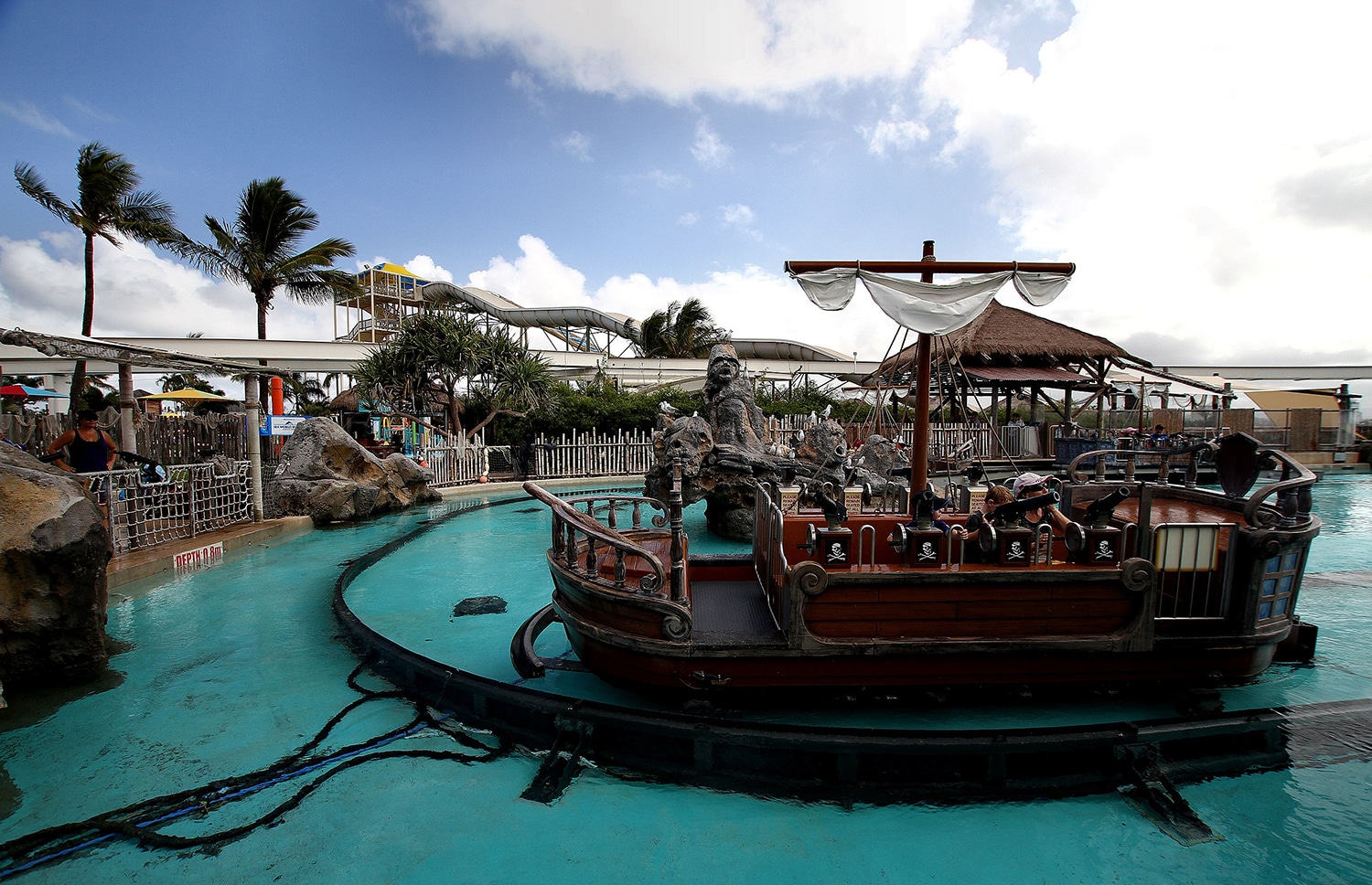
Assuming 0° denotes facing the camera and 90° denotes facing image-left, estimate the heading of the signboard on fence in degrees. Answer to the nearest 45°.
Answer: approximately 0°

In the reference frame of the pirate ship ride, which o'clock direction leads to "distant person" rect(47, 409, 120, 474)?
The distant person is roughly at 12 o'clock from the pirate ship ride.

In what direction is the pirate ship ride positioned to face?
to the viewer's left

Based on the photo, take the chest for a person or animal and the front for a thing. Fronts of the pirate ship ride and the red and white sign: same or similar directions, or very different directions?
very different directions

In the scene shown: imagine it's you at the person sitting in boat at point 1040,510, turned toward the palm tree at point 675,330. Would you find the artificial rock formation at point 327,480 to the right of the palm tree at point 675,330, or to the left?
left

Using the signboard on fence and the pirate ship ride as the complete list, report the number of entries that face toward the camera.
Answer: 1

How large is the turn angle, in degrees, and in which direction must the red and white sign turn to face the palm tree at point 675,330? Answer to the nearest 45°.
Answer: approximately 90° to its left

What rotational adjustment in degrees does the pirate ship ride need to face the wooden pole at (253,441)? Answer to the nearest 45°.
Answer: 0° — it already faces it

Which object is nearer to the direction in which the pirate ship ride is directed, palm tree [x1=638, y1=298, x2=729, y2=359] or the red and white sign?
the red and white sign

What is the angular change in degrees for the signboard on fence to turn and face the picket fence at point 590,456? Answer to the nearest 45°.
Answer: approximately 45° to its left

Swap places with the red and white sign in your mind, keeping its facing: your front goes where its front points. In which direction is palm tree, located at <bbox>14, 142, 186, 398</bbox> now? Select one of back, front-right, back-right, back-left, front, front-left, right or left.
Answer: back-left

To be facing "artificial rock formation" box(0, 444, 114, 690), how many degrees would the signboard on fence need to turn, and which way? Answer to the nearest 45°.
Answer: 0° — it already faces it

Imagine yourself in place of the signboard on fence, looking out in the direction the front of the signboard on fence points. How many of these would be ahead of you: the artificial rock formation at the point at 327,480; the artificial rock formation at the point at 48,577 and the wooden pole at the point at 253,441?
3
